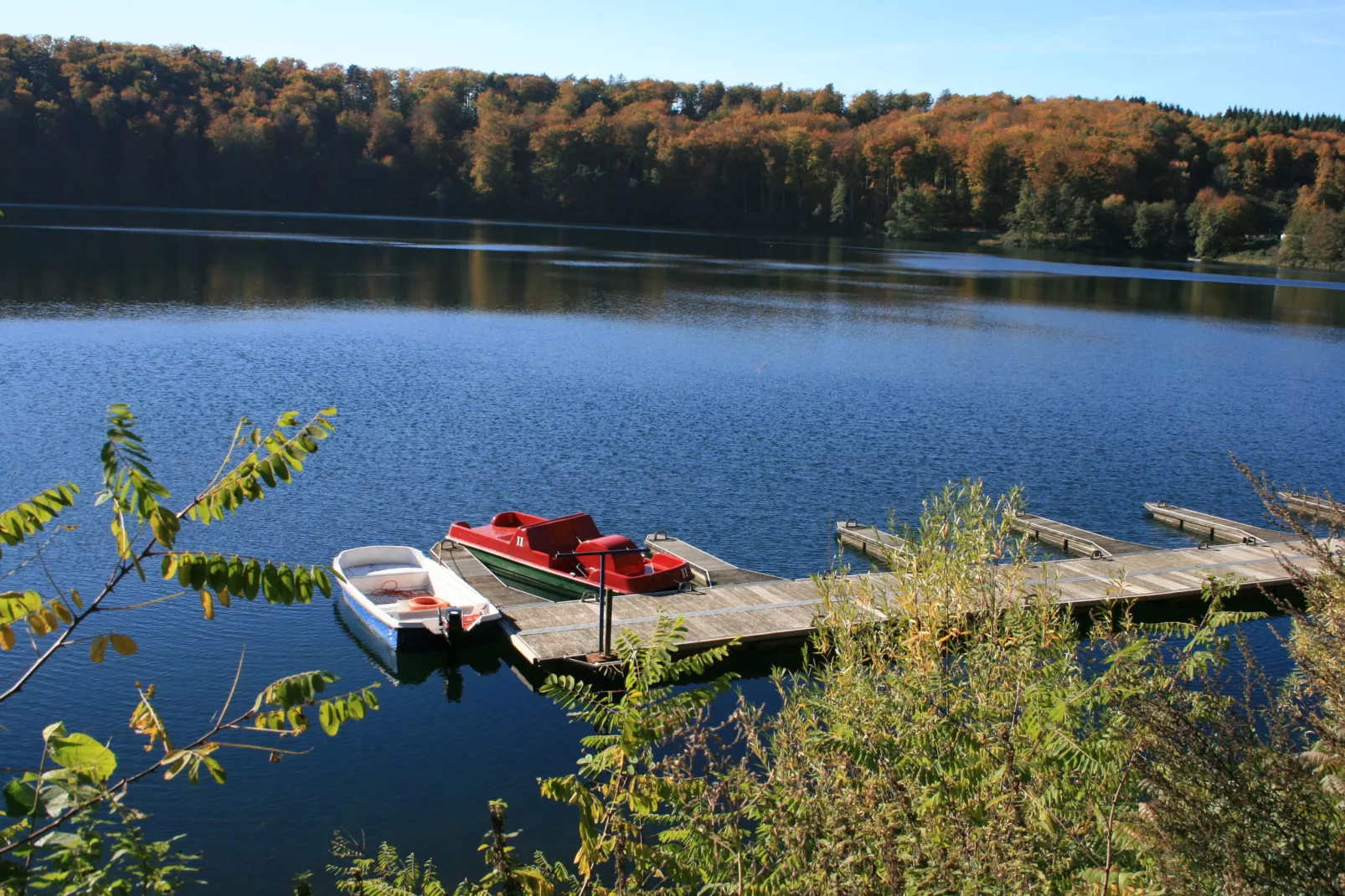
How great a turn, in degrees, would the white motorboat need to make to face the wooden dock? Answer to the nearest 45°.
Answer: approximately 135° to its right

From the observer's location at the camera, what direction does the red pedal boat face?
facing away from the viewer and to the left of the viewer

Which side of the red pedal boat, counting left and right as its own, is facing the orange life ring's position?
left

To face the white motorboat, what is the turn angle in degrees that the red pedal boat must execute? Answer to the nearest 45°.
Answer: approximately 90° to its left

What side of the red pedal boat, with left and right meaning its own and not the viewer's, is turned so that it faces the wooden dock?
back

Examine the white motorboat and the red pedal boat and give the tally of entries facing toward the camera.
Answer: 0

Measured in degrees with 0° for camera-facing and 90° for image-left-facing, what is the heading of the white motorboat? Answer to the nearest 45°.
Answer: approximately 135°

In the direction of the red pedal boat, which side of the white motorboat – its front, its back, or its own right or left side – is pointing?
right
